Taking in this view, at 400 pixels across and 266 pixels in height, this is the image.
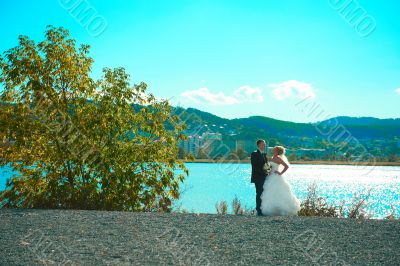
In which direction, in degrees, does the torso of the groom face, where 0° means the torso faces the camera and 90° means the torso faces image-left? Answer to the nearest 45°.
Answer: approximately 315°

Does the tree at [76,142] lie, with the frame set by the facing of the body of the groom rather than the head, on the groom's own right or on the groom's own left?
on the groom's own right
